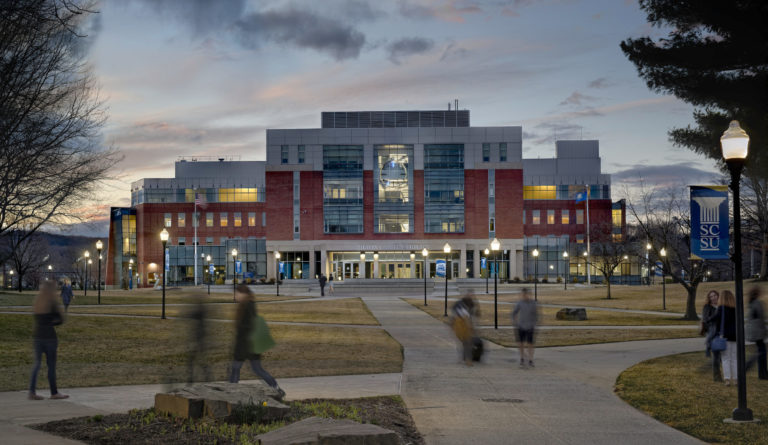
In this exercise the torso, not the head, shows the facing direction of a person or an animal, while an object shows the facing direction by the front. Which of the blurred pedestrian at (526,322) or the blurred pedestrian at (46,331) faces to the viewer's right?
the blurred pedestrian at (46,331)

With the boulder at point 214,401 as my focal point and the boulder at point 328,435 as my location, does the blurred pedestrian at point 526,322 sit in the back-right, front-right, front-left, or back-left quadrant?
front-right

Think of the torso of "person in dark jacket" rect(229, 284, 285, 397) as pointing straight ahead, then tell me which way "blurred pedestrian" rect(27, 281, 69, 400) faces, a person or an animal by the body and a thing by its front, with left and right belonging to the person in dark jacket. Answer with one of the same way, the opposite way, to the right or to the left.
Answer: the opposite way

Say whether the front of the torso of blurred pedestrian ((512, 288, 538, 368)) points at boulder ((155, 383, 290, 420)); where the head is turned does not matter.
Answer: no

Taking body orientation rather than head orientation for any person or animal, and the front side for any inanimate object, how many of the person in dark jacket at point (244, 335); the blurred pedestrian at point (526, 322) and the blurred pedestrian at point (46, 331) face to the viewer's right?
1

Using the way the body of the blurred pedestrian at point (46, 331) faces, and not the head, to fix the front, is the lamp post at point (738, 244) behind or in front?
in front

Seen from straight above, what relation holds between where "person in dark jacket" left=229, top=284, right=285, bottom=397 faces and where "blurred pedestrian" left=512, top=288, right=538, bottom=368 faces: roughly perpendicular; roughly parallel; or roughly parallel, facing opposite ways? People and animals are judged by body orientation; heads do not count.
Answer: roughly perpendicular

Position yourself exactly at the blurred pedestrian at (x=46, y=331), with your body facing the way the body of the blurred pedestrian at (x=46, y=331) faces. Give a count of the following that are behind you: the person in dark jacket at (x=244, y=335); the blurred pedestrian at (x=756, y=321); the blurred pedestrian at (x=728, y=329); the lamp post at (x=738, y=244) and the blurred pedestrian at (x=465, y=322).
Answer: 0
